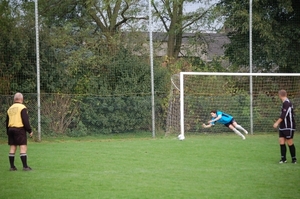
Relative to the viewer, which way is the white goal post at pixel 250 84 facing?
toward the camera

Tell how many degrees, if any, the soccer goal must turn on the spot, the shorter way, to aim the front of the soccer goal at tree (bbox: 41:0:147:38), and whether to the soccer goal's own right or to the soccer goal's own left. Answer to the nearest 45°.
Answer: approximately 90° to the soccer goal's own right

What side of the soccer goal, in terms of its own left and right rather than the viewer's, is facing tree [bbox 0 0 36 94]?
right

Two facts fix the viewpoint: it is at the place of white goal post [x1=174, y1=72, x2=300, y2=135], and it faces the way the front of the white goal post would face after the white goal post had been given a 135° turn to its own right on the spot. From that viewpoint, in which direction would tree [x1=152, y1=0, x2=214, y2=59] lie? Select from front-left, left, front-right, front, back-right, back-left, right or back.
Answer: front

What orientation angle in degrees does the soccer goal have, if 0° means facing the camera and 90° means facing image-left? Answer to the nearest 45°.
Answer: approximately 0°

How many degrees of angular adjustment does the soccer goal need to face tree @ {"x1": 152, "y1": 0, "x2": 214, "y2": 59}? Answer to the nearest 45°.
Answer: approximately 135° to its right

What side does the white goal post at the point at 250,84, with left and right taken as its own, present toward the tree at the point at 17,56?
right

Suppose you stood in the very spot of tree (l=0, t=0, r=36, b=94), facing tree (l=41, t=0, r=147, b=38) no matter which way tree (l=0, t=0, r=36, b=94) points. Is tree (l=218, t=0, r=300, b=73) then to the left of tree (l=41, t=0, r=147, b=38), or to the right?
right
